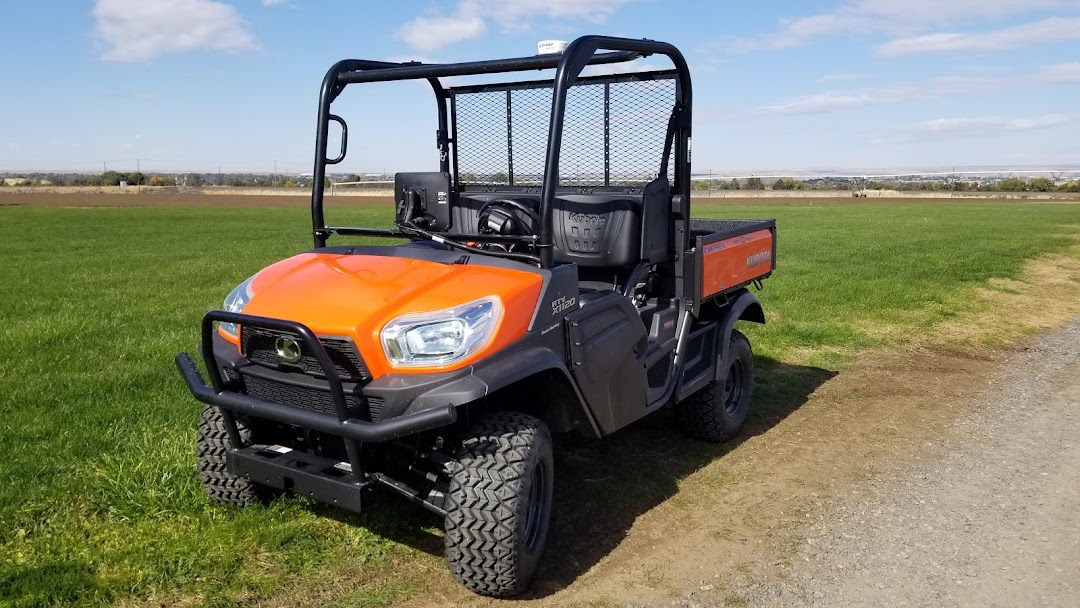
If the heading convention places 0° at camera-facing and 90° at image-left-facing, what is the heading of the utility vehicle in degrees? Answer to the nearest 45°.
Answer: approximately 45°
